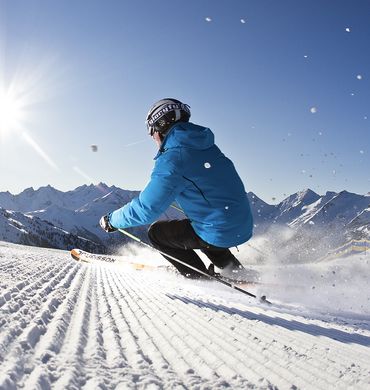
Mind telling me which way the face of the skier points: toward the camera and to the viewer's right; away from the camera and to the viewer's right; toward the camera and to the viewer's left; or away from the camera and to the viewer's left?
away from the camera and to the viewer's left

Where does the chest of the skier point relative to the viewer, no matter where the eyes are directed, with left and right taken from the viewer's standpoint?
facing away from the viewer and to the left of the viewer
